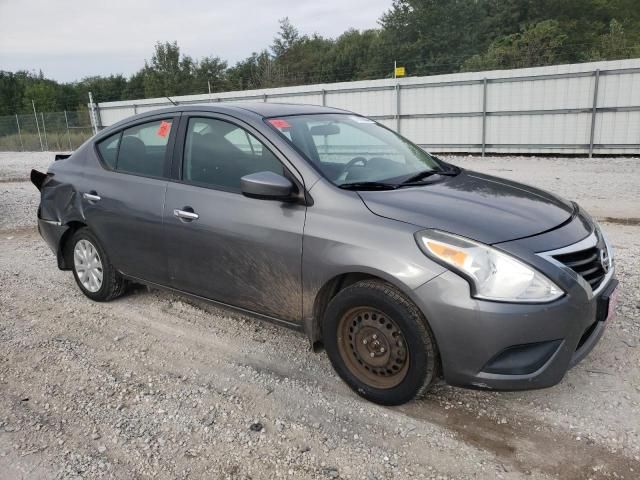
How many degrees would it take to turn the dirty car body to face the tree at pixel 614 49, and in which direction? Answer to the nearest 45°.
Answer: approximately 90° to its left

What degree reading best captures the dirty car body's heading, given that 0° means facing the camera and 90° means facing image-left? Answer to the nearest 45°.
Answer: approximately 315°

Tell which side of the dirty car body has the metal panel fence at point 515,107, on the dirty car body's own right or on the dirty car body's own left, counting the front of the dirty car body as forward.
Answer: on the dirty car body's own left

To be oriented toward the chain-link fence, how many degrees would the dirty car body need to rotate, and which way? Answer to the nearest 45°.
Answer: approximately 180°
